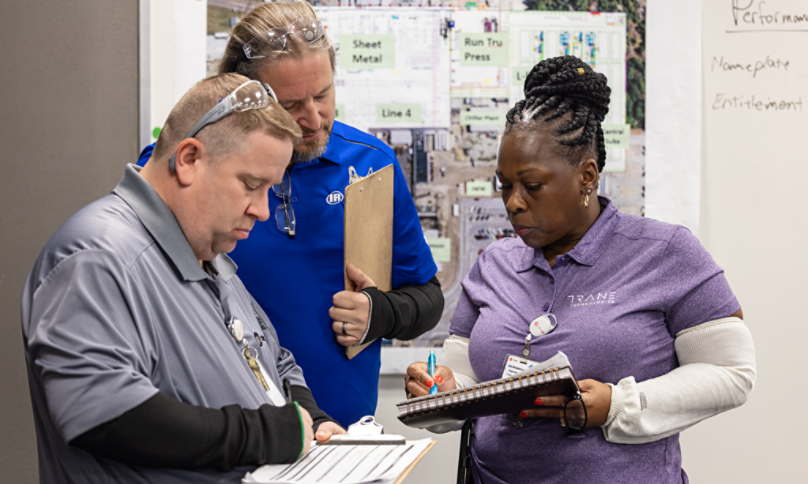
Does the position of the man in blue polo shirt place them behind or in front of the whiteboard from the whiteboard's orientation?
in front

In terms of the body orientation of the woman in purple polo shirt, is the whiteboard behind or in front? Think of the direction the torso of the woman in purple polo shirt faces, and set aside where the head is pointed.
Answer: behind

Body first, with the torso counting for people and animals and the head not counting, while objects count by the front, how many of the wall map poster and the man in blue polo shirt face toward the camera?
2

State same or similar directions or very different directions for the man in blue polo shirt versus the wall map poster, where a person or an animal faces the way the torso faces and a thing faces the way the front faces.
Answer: same or similar directions

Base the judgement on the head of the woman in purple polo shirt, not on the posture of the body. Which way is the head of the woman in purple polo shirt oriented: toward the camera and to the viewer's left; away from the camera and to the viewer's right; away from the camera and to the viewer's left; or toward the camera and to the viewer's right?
toward the camera and to the viewer's left

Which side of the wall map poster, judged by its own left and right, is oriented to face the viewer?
front

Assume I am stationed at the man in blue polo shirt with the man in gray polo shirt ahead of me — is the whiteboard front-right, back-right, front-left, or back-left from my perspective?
back-left

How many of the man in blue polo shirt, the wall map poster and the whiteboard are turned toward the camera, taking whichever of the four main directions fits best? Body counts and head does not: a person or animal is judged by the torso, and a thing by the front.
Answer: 3

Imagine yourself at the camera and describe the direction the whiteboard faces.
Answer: facing the viewer

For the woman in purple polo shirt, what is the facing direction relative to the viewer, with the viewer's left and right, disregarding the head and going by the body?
facing the viewer and to the left of the viewer

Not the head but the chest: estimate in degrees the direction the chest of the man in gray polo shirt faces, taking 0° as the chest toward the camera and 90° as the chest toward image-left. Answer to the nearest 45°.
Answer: approximately 315°
